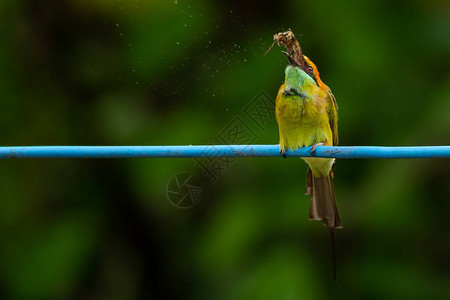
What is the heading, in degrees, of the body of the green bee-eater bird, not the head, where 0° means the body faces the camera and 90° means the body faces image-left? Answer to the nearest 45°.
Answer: approximately 45°
